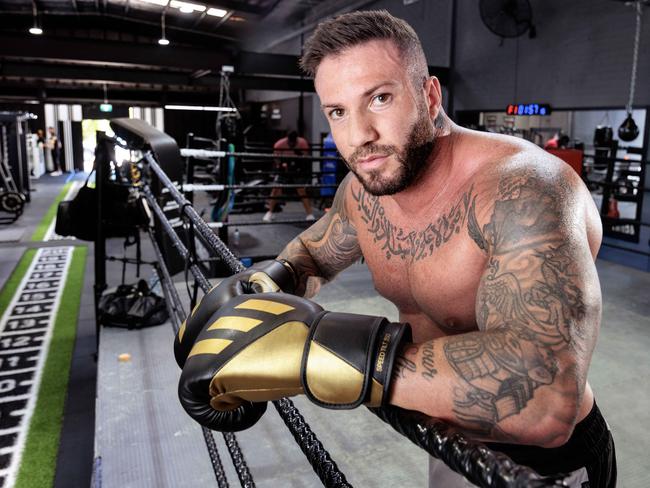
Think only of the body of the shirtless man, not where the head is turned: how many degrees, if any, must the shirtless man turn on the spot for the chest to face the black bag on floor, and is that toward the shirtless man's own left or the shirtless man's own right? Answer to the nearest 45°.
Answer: approximately 90° to the shirtless man's own right

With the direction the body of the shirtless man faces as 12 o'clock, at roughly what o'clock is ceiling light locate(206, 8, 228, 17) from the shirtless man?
The ceiling light is roughly at 4 o'clock from the shirtless man.

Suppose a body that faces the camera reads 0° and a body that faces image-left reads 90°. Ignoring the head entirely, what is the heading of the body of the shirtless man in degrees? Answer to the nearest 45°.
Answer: approximately 45°

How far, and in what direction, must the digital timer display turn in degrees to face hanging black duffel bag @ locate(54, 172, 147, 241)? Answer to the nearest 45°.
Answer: approximately 45° to its right

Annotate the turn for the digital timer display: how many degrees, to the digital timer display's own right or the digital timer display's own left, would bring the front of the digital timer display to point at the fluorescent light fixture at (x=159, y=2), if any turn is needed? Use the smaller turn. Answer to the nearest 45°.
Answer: approximately 90° to the digital timer display's own right

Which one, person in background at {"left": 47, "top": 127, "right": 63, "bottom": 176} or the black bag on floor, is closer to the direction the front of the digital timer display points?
the black bag on floor

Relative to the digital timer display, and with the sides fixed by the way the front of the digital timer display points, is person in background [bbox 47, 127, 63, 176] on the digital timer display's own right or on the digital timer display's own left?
on the digital timer display's own right

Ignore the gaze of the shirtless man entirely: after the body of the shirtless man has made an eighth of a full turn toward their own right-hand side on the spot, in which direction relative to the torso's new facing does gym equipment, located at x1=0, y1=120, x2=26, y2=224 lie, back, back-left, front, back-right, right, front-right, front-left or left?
front-right

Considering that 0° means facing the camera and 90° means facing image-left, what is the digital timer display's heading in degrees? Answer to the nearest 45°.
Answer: approximately 0°

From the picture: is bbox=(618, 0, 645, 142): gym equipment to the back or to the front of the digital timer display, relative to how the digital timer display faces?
to the front

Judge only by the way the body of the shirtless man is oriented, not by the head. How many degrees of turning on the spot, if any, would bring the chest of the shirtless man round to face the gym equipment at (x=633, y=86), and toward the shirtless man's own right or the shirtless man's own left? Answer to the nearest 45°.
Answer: approximately 180°

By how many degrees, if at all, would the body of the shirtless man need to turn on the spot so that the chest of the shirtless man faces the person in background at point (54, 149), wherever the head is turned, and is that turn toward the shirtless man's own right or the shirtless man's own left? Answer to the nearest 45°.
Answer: approximately 90° to the shirtless man's own right

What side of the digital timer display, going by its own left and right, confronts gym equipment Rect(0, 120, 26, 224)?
right
